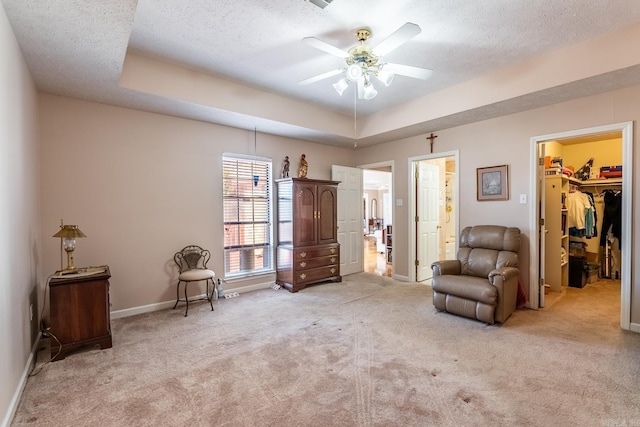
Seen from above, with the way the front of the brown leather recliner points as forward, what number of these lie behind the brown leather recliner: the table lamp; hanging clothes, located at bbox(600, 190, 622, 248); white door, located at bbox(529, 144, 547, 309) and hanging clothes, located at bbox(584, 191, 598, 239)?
3

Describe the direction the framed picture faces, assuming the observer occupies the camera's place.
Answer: facing the viewer and to the left of the viewer

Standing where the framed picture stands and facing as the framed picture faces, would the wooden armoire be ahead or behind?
ahead

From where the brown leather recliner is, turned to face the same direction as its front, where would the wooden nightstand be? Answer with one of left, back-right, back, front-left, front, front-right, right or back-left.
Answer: front

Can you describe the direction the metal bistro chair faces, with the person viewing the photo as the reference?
facing the viewer and to the right of the viewer

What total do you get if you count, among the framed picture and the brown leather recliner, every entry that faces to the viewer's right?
0

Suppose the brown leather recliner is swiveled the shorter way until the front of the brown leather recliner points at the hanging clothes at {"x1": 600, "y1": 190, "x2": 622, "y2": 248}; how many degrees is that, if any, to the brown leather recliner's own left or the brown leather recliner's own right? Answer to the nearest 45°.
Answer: approximately 180°

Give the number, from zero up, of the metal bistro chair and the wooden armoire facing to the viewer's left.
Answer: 0

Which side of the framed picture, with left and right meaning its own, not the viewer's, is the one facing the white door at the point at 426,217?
right

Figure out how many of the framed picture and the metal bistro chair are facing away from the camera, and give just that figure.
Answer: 0

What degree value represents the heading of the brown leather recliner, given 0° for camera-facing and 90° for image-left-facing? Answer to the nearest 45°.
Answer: approximately 45°

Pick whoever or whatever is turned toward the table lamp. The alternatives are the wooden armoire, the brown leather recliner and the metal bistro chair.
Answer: the brown leather recliner

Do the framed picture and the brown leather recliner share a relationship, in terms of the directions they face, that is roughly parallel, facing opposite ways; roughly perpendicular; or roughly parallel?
roughly parallel

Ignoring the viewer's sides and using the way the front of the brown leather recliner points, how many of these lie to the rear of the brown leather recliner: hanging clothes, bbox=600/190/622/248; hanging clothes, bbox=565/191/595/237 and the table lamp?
2
